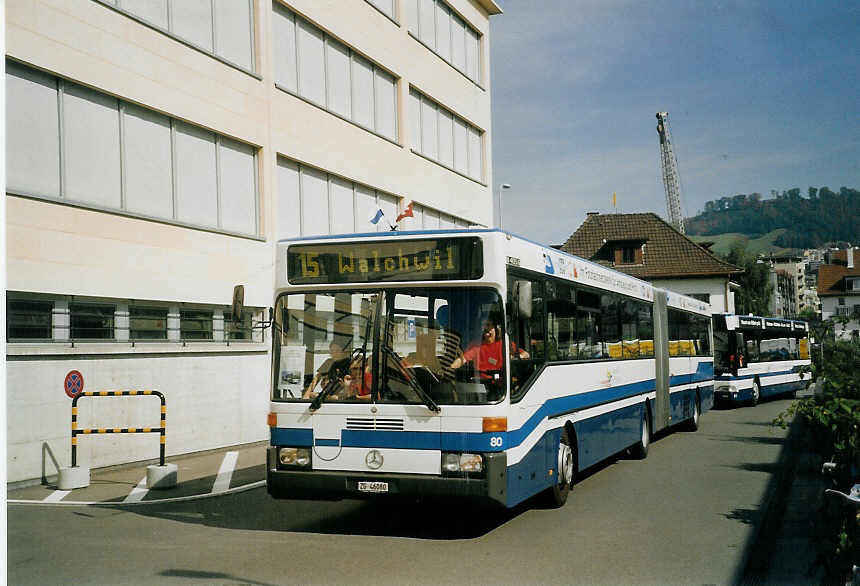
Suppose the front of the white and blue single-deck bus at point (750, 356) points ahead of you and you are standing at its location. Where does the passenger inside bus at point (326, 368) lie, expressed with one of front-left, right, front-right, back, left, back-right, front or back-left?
front-left

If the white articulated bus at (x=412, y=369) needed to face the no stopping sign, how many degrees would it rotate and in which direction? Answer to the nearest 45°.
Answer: approximately 90° to its right

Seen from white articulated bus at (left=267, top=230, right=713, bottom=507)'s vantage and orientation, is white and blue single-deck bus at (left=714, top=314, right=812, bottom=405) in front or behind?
behind

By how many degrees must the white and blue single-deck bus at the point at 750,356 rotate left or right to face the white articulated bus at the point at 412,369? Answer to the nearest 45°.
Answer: approximately 45° to its left

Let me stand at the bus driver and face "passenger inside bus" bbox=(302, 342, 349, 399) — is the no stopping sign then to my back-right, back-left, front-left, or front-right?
front-right

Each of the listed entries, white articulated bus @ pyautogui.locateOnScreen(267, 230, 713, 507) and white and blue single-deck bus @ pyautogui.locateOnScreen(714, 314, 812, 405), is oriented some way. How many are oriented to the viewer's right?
0

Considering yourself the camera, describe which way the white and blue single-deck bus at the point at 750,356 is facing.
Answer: facing the viewer and to the left of the viewer

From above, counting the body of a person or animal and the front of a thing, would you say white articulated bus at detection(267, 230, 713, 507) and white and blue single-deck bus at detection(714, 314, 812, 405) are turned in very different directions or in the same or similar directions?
same or similar directions

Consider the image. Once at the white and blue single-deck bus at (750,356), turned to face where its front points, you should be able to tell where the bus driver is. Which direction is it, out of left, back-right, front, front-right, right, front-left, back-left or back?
front-left

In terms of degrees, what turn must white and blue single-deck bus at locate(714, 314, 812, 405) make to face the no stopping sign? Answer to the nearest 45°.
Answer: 0° — it already faces it
